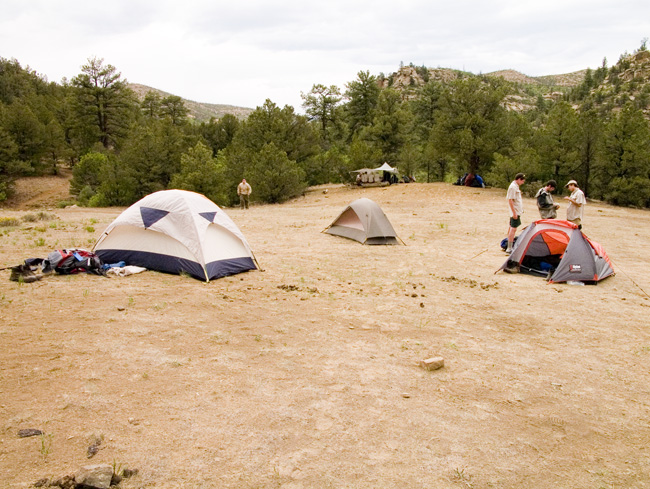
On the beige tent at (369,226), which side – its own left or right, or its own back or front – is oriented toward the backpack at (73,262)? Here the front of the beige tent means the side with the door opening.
front

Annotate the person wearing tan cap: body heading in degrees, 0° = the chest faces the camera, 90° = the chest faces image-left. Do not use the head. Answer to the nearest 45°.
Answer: approximately 90°

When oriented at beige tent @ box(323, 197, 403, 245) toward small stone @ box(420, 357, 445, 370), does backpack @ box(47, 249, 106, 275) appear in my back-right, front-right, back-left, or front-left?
front-right

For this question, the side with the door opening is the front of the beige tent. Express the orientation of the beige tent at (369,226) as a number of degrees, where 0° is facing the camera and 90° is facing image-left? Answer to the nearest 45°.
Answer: approximately 45°

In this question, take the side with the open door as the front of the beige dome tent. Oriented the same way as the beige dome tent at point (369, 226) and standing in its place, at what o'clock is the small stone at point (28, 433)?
The small stone is roughly at 11 o'clock from the beige dome tent.

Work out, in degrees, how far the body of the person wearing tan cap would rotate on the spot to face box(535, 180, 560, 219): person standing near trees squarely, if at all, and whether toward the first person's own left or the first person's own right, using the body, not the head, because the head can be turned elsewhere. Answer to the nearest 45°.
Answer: approximately 45° to the first person's own left

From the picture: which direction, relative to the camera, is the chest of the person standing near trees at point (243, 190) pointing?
toward the camera

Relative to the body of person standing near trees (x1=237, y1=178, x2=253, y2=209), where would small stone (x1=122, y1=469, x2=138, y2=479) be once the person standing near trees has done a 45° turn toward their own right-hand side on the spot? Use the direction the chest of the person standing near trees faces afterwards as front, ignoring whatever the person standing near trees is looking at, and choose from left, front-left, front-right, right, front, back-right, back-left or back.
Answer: front-left

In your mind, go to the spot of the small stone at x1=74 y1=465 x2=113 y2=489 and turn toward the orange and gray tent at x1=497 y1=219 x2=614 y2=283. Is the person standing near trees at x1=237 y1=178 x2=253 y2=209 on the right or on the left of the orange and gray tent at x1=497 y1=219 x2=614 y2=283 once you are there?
left

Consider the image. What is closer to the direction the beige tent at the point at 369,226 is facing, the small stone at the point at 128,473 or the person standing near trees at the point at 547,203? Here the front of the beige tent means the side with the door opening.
the small stone
